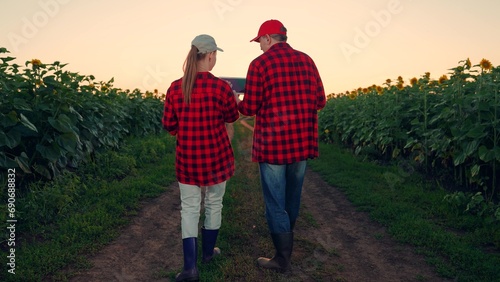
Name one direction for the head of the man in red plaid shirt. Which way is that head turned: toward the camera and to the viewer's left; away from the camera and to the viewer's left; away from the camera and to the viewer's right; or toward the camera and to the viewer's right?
away from the camera and to the viewer's left

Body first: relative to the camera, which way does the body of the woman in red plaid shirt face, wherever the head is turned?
away from the camera

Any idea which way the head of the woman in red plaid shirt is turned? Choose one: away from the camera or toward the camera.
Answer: away from the camera

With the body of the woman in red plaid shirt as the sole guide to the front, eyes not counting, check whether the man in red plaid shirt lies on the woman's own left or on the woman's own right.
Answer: on the woman's own right
